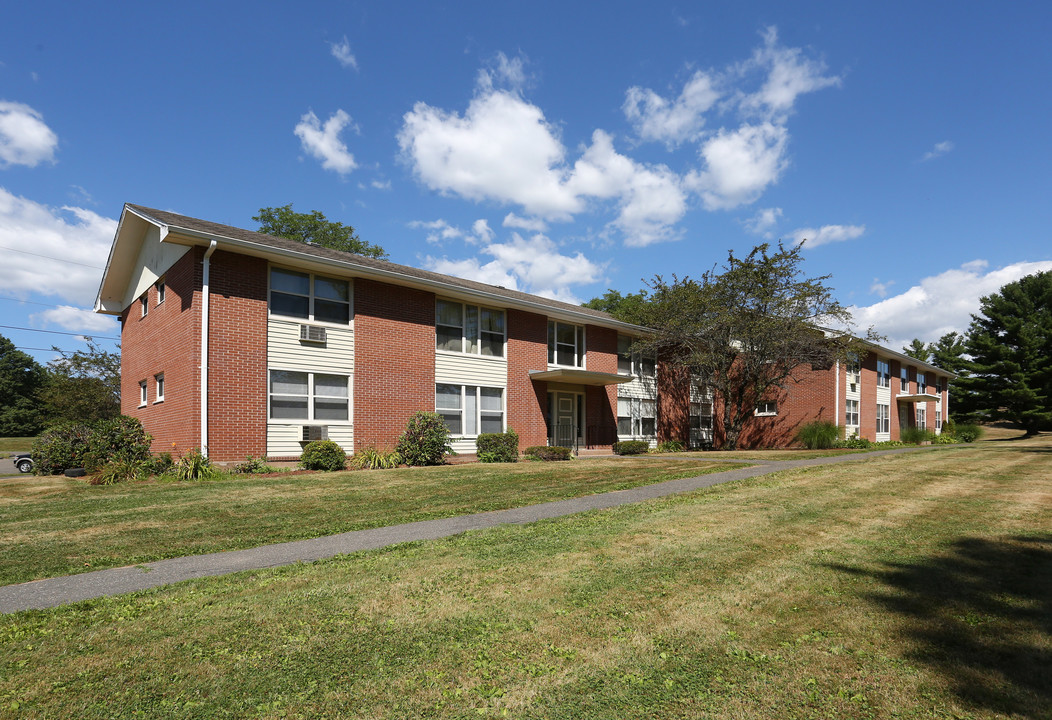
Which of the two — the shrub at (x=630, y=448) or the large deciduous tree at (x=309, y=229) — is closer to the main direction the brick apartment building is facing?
the shrub

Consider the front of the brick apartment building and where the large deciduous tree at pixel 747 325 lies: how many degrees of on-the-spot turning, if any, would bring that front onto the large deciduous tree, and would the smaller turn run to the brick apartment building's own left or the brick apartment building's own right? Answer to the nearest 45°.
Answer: approximately 90° to the brick apartment building's own left

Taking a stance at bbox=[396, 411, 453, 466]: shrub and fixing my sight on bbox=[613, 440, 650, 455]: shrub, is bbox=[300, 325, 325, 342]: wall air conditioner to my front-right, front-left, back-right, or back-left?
back-left

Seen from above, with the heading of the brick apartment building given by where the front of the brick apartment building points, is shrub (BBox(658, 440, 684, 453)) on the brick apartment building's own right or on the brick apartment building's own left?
on the brick apartment building's own left

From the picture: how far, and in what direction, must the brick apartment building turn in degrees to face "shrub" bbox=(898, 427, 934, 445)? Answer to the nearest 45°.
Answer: approximately 90° to its left

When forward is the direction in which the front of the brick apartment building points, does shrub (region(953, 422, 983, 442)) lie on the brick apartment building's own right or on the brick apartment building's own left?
on the brick apartment building's own left

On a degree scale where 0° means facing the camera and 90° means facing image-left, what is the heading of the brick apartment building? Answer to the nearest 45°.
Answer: approximately 315°

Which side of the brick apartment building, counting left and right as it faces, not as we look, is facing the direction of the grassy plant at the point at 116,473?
right
